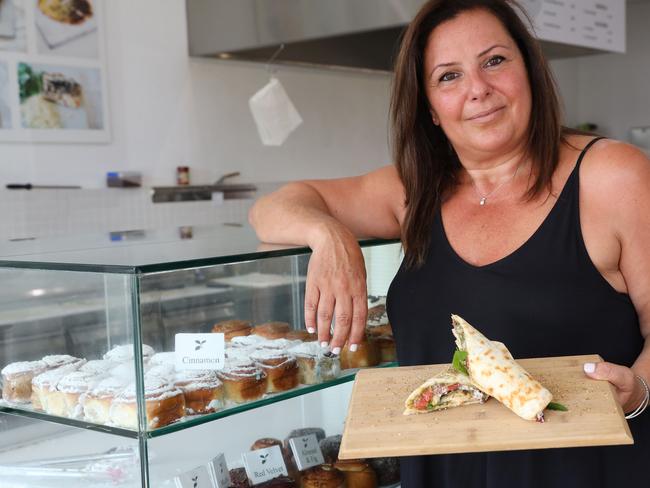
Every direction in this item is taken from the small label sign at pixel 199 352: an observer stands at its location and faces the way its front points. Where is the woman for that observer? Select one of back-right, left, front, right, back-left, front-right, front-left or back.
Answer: left

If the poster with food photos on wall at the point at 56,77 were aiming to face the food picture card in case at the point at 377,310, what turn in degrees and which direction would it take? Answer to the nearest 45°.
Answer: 0° — it already faces it

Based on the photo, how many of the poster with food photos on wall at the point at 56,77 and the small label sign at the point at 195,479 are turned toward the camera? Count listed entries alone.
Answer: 2

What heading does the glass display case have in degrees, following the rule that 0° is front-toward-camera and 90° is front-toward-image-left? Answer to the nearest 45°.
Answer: approximately 315°

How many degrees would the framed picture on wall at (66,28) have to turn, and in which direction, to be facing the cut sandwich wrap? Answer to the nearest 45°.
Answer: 0° — it already faces it
